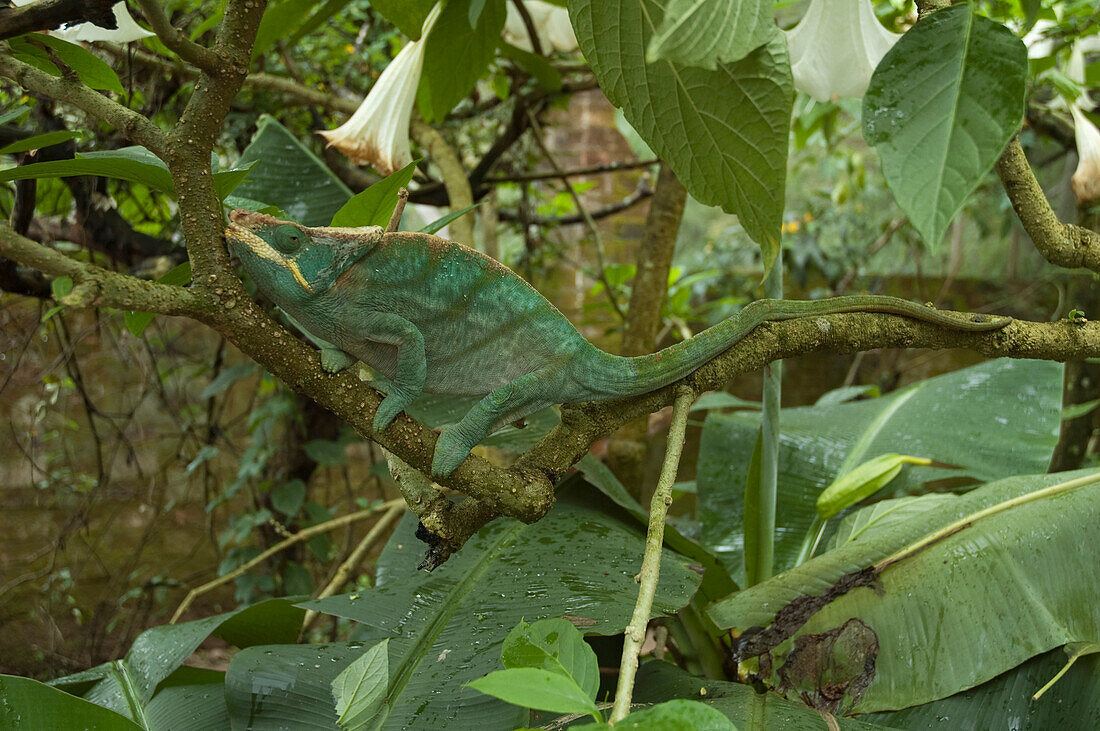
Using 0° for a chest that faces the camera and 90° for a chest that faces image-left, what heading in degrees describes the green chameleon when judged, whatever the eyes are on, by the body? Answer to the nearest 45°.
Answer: approximately 90°
